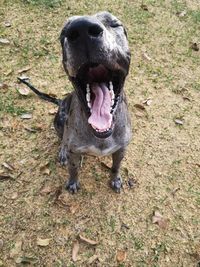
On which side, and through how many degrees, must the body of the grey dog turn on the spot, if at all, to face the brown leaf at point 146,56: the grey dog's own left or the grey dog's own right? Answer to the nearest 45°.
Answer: approximately 180°

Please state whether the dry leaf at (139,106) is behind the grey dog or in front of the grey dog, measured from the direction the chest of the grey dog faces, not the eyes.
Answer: behind

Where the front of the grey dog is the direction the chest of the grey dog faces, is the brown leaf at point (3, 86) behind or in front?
behind

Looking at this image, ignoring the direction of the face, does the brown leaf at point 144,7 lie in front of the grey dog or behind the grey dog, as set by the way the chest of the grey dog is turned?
behind

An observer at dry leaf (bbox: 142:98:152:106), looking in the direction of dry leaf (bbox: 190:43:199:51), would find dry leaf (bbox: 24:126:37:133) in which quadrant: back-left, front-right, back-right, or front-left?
back-left

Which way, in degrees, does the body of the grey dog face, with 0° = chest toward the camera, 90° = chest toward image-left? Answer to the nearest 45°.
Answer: approximately 0°
